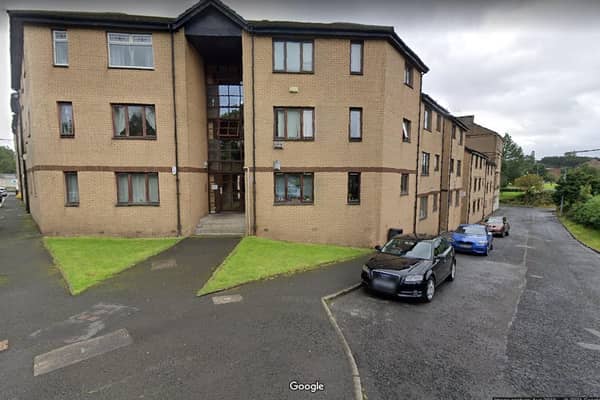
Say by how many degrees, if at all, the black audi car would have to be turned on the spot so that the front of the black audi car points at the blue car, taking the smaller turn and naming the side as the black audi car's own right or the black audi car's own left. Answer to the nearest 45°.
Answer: approximately 135° to the black audi car's own right

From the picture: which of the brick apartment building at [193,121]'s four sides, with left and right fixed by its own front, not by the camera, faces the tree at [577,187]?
left

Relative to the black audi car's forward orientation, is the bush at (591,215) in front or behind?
behind

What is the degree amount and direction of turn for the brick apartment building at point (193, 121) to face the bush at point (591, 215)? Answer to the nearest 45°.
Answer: approximately 90° to its left

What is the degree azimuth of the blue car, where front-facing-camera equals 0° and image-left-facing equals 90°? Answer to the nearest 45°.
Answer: approximately 45°

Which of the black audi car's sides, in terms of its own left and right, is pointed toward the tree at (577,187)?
back

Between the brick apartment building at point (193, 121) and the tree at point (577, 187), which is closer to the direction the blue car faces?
the brick apartment building

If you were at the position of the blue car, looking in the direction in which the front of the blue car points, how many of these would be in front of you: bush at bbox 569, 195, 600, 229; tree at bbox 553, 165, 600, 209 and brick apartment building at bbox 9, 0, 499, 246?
1

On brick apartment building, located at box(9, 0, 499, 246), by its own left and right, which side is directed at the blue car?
left
